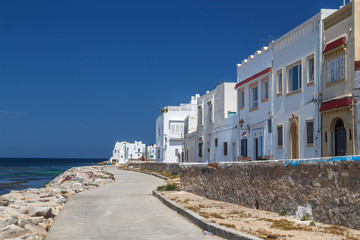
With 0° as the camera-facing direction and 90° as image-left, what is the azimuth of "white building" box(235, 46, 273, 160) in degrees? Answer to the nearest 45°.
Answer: approximately 45°

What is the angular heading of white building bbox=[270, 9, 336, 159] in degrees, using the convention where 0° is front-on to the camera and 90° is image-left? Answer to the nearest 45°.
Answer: approximately 45°

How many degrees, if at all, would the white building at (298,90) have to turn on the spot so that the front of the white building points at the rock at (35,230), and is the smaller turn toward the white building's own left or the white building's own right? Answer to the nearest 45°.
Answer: approximately 45° to the white building's own left

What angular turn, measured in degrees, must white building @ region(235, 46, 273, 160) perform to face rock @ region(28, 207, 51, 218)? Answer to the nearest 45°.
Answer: approximately 45° to its left

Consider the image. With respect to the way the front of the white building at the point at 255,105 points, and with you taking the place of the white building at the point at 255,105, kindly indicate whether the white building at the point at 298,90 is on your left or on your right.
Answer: on your left

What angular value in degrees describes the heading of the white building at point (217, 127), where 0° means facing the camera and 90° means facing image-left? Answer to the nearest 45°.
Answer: approximately 45°
